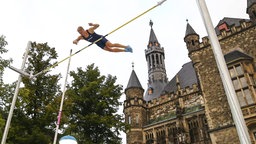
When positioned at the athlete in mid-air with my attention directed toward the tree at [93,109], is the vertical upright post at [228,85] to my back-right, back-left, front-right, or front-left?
back-right

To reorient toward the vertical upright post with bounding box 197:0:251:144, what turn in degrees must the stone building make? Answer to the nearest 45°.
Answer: approximately 45° to its left

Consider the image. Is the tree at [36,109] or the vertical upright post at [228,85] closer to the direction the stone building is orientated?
the tree

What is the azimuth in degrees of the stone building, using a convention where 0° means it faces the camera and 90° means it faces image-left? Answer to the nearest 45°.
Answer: approximately 45°

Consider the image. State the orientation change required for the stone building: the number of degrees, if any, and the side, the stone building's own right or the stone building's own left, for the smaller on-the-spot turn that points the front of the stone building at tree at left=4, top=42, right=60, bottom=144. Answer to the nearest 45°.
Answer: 0° — it already faces it
